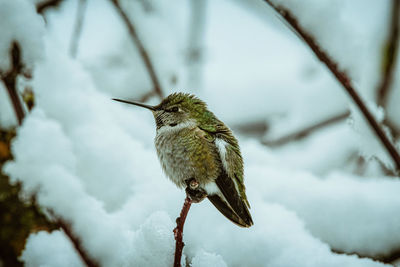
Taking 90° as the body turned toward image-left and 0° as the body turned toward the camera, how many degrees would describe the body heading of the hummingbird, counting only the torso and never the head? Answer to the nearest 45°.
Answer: approximately 90°

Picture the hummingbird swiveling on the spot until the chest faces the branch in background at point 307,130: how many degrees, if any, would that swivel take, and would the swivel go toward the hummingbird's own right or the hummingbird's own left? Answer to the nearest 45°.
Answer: approximately 135° to the hummingbird's own right
